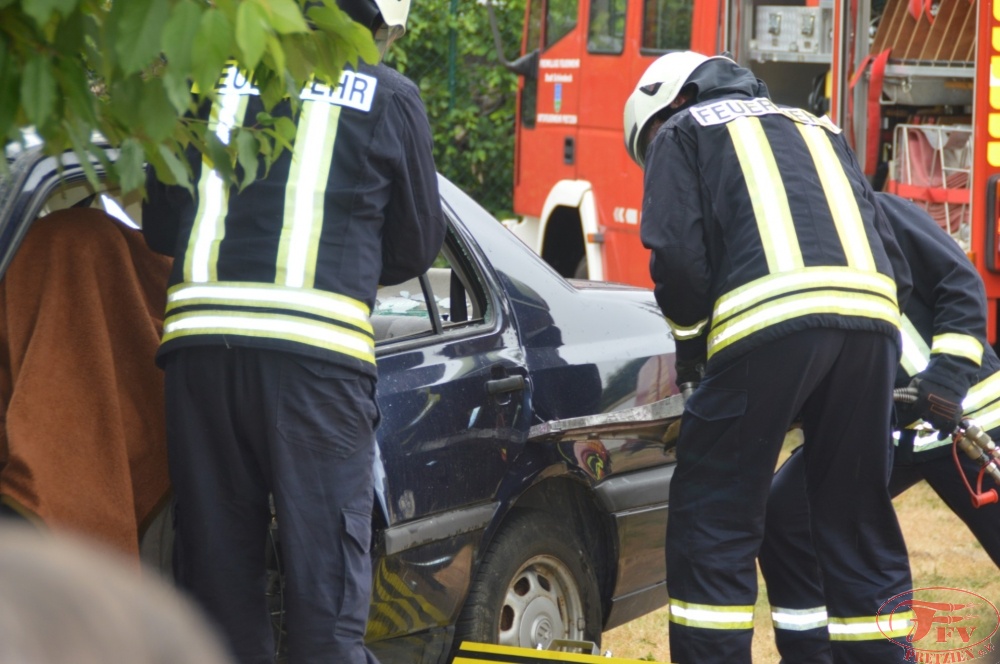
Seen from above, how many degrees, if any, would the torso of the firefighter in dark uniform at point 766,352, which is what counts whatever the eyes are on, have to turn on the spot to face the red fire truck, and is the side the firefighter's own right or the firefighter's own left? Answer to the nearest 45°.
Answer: approximately 45° to the firefighter's own right

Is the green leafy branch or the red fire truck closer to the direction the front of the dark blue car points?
the green leafy branch

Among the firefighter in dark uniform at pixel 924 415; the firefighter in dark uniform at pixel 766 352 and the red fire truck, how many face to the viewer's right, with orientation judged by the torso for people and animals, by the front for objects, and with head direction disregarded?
0

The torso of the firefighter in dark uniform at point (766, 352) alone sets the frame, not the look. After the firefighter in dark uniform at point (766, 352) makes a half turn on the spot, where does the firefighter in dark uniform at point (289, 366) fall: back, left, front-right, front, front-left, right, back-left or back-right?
right

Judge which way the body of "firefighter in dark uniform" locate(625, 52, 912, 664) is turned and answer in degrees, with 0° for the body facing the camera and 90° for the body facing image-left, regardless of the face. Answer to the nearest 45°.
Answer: approximately 135°

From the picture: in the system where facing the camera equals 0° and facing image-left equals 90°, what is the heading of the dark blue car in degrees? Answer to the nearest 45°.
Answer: approximately 45°

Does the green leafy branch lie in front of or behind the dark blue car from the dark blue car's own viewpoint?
in front

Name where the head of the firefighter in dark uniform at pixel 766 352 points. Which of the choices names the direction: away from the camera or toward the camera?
away from the camera

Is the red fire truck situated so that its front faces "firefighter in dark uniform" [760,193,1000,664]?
no

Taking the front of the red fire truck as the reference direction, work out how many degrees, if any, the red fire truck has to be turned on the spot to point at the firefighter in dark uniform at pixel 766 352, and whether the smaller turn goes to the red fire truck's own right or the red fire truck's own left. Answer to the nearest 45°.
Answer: approximately 135° to the red fire truck's own left

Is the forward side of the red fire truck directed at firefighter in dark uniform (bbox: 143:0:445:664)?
no

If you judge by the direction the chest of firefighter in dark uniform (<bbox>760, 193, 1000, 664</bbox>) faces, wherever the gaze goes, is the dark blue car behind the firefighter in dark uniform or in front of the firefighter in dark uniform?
in front
